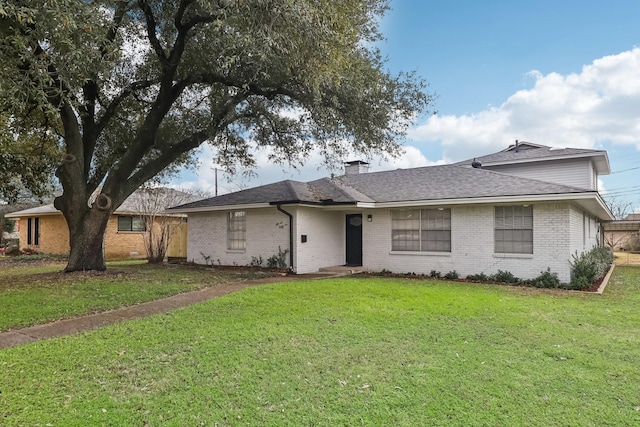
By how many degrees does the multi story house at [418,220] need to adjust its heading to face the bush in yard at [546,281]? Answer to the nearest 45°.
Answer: approximately 90° to its left

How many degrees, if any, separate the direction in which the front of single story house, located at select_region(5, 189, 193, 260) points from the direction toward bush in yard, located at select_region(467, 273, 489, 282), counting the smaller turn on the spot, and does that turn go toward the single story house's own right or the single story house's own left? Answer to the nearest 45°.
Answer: approximately 90° to the single story house's own left

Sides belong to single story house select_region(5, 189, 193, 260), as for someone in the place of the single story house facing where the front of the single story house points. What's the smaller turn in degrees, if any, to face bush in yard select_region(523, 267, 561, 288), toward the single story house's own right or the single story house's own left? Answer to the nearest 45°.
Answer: approximately 90° to the single story house's own left

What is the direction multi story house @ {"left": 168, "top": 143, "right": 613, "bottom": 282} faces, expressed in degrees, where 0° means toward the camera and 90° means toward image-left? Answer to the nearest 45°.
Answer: approximately 45°

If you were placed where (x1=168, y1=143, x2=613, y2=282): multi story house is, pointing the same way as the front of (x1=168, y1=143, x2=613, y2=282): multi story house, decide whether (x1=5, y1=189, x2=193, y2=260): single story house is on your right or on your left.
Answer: on your right

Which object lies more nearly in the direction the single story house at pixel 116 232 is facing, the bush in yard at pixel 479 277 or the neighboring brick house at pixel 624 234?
the bush in yard

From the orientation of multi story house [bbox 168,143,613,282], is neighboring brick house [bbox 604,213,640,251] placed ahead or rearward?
rearward

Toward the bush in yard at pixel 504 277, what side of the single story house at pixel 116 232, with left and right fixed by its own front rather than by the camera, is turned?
left

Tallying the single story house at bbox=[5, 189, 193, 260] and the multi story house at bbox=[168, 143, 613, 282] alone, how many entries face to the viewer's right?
0
